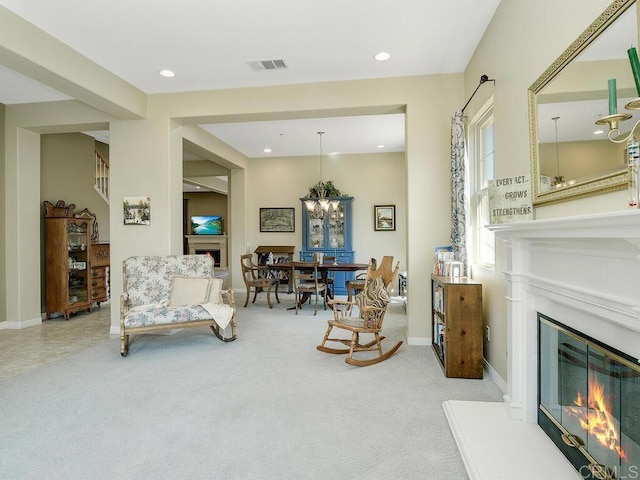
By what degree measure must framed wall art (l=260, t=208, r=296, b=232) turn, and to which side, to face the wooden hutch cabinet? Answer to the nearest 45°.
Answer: approximately 45° to its right

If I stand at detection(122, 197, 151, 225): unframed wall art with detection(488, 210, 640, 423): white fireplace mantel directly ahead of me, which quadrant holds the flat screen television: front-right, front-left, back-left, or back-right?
back-left

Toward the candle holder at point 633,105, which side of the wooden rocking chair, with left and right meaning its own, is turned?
left

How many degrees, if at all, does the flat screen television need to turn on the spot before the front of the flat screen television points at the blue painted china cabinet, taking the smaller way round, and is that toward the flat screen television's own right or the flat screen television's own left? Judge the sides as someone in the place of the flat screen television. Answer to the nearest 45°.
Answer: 0° — it already faces it

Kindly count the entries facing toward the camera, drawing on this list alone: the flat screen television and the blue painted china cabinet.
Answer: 2

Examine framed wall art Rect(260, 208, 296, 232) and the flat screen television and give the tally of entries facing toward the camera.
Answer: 2

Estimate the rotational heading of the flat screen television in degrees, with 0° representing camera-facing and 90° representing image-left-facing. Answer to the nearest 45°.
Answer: approximately 0°

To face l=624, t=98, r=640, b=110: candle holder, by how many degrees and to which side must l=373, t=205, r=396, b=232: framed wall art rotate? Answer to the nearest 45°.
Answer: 0° — it already faces it
